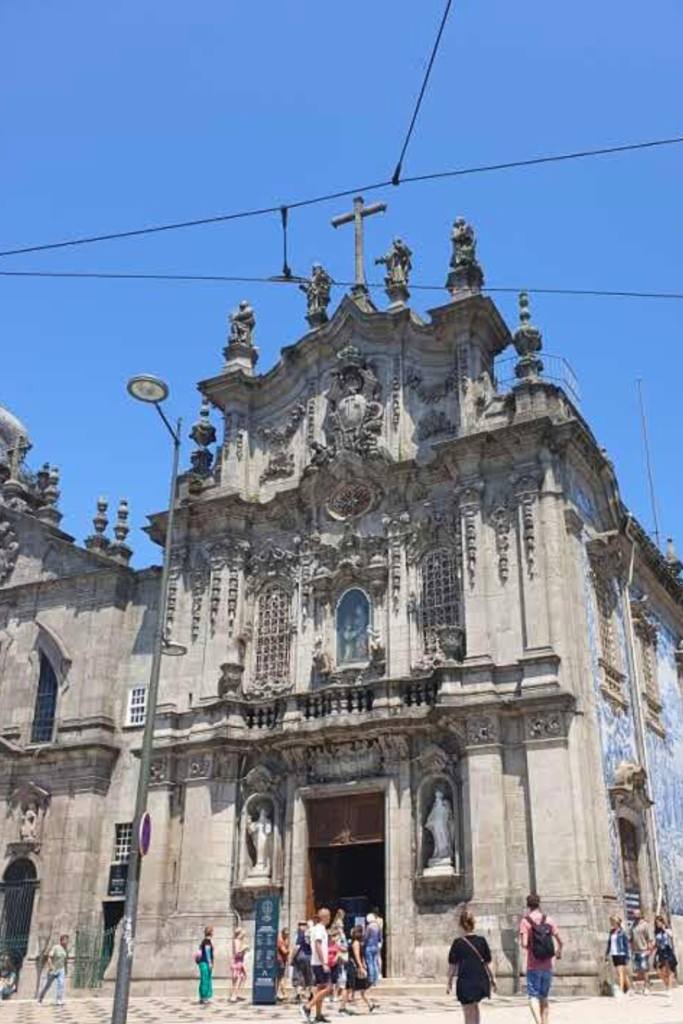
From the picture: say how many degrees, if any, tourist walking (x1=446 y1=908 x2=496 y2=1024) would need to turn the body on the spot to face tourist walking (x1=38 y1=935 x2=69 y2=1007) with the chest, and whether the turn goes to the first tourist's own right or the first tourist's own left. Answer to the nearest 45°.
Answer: approximately 45° to the first tourist's own left

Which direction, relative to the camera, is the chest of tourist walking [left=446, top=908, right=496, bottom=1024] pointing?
away from the camera

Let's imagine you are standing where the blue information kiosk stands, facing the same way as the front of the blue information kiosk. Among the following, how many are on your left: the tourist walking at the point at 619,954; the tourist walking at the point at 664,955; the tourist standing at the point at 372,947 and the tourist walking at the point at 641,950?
4

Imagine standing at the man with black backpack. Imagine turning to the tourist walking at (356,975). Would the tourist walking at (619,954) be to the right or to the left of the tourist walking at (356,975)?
right

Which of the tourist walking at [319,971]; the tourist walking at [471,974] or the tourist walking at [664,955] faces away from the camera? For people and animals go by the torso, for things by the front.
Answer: the tourist walking at [471,974]

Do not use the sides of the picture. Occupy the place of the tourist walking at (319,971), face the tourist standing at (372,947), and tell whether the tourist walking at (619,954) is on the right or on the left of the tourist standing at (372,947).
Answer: right

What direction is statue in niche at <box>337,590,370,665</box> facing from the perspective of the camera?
toward the camera

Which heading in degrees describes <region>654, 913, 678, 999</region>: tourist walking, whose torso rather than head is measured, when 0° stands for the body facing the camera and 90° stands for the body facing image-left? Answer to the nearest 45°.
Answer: approximately 45°
